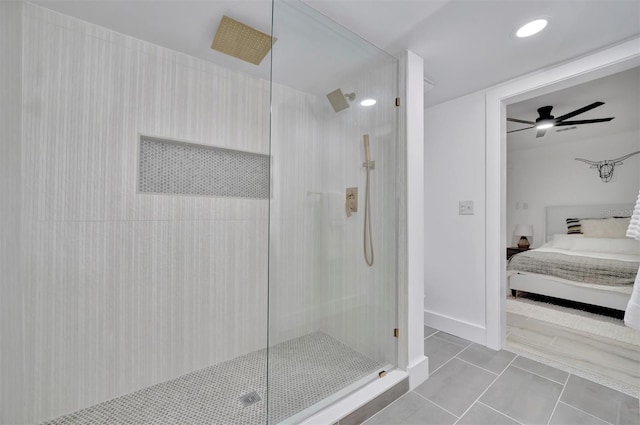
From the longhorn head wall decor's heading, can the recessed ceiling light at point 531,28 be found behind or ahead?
ahead

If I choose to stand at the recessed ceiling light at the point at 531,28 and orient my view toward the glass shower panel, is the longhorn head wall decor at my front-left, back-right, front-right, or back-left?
back-right

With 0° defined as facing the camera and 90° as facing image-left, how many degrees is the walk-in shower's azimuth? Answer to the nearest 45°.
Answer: approximately 315°

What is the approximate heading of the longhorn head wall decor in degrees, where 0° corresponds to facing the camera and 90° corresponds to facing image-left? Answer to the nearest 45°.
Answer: approximately 0°
